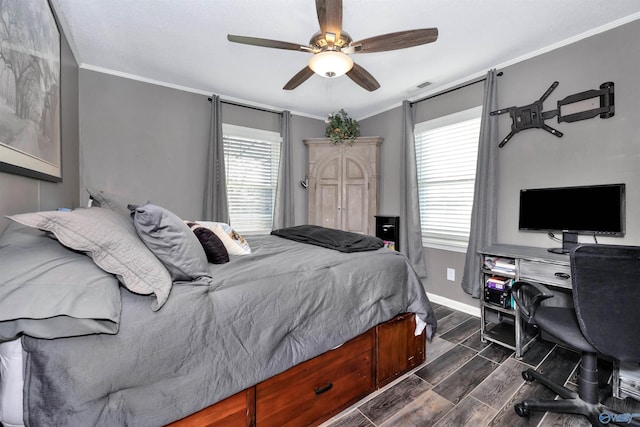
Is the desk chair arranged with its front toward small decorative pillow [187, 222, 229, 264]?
no

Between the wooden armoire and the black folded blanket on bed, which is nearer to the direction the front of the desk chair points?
the wooden armoire

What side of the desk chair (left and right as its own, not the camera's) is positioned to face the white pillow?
left

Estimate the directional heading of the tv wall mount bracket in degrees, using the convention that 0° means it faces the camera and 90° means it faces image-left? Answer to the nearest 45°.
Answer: approximately 45°

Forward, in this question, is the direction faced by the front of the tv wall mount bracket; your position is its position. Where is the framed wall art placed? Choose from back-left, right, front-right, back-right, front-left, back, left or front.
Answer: front

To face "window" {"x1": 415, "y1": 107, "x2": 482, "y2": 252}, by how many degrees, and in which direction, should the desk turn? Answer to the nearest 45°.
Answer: approximately 90° to its right

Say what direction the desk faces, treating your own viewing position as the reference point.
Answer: facing the viewer and to the left of the viewer

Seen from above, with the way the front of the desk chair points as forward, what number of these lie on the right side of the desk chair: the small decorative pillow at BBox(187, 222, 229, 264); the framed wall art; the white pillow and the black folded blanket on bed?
0

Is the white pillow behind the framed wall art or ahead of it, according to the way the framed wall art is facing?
ahead

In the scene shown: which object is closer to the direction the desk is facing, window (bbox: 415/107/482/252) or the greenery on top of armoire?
the greenery on top of armoire

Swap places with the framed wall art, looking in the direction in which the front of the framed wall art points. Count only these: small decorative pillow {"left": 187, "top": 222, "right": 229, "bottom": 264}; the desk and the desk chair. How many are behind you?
0

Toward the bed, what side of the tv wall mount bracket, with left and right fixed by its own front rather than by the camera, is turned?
front

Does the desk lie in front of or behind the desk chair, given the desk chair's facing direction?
in front

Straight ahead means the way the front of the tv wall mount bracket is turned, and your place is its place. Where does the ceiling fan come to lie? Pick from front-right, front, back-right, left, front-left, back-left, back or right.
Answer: front

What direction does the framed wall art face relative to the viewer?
to the viewer's right
